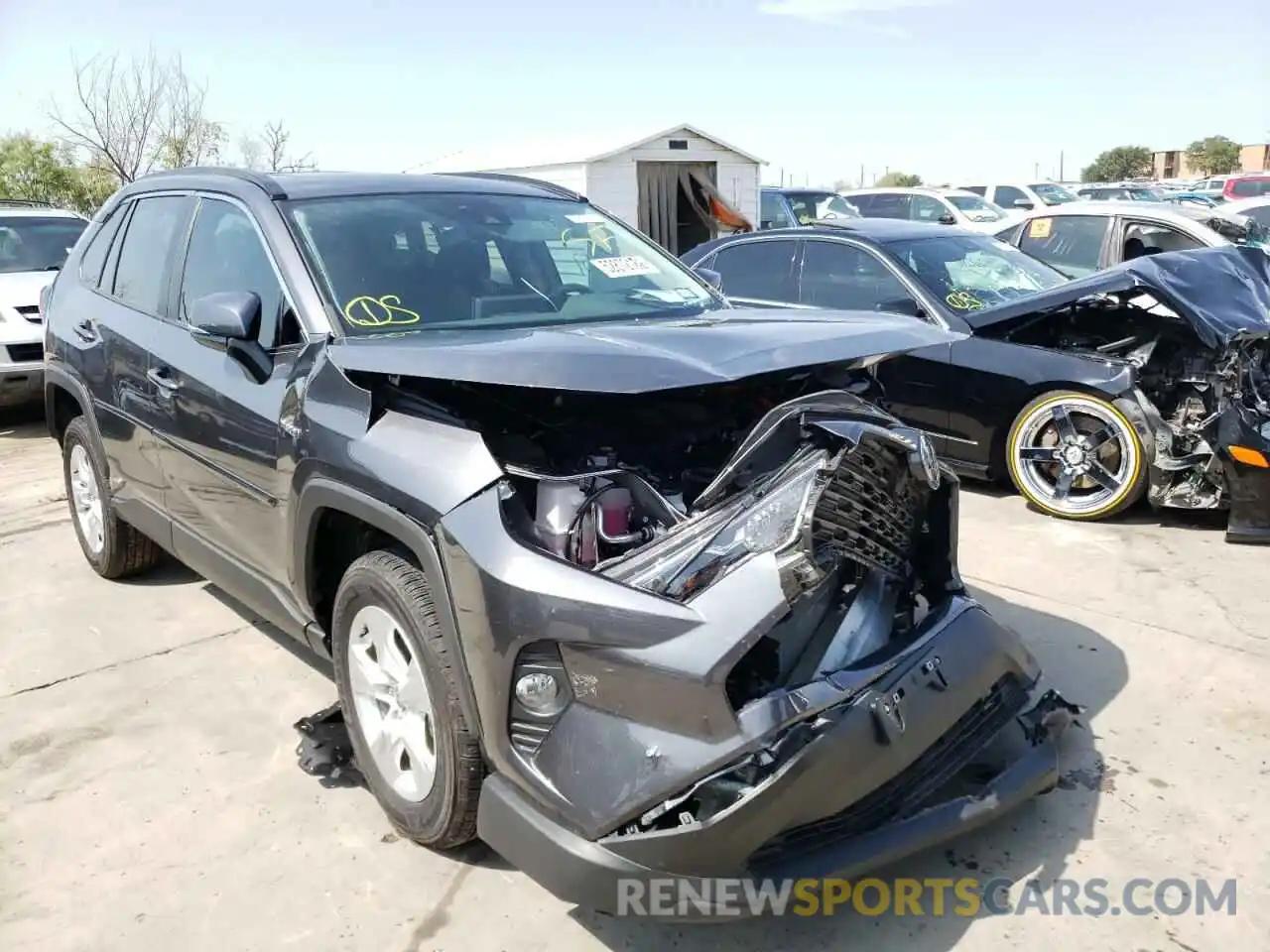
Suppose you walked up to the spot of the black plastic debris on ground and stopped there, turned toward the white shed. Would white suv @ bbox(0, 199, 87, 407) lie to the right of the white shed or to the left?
left

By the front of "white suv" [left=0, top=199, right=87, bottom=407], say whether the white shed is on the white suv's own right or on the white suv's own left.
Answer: on the white suv's own left

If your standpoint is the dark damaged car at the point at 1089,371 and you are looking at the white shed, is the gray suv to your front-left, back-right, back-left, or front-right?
back-left

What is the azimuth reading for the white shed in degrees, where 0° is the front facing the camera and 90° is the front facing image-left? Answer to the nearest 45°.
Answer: approximately 315°

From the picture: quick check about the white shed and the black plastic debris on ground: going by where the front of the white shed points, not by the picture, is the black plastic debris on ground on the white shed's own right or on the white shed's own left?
on the white shed's own right

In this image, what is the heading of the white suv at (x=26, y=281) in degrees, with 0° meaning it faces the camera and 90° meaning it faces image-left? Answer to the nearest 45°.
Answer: approximately 315°

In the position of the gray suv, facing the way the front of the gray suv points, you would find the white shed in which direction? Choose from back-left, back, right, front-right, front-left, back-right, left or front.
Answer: back-left

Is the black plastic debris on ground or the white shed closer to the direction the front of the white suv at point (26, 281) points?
the black plastic debris on ground

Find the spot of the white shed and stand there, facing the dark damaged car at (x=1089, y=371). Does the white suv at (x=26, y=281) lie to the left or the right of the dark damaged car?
right
